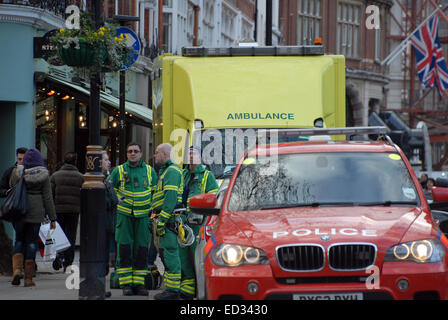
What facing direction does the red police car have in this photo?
toward the camera

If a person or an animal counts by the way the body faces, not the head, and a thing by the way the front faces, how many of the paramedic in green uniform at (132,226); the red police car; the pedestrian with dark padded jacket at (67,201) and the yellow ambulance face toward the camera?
3

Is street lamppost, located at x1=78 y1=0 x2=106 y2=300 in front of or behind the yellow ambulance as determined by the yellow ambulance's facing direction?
in front

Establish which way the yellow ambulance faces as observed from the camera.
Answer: facing the viewer

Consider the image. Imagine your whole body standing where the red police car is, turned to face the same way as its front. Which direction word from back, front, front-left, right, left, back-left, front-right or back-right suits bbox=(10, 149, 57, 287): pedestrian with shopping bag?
back-right

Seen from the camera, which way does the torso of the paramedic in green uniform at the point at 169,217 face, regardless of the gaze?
to the viewer's left

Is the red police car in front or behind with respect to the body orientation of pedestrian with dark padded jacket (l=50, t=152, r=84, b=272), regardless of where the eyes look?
behind

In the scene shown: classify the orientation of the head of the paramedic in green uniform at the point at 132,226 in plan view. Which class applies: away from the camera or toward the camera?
toward the camera

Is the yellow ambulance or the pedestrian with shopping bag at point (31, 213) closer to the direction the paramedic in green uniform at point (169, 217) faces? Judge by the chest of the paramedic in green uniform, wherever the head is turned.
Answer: the pedestrian with shopping bag

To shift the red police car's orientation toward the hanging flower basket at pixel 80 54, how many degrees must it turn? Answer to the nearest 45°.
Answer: approximately 135° to its right

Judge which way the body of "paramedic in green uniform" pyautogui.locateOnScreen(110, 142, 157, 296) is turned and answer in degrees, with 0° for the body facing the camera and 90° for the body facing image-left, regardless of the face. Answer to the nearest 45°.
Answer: approximately 0°
